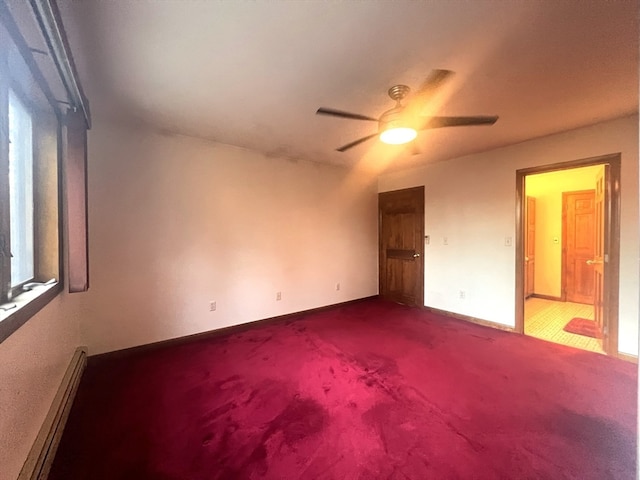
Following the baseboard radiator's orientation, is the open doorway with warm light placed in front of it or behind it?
in front

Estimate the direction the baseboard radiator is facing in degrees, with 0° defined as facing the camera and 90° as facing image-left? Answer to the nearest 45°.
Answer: approximately 270°
